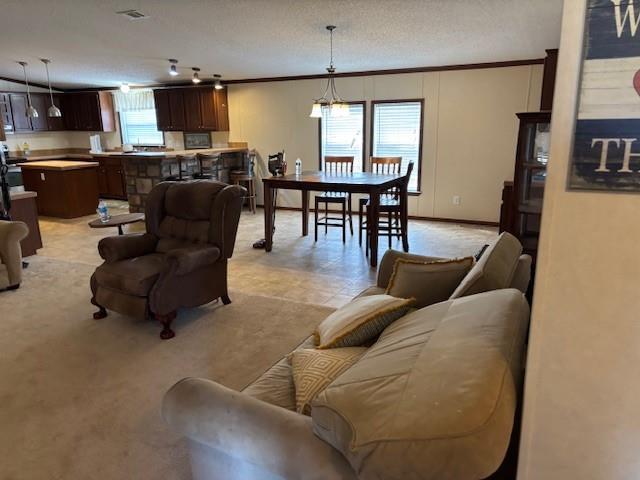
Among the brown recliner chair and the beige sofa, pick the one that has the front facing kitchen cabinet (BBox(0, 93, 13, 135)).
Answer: the beige sofa

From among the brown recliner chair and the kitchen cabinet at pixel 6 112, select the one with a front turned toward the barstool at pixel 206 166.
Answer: the kitchen cabinet

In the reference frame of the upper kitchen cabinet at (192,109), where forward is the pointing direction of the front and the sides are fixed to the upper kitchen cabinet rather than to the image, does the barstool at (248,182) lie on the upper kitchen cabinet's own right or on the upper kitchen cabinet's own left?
on the upper kitchen cabinet's own left

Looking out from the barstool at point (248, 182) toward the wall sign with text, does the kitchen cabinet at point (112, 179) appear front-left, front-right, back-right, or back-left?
back-right

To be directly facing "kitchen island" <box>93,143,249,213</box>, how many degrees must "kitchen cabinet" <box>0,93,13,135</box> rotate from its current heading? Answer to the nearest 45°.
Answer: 0° — it already faces it

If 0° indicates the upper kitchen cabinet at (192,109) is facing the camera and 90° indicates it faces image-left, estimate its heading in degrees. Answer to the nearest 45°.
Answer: approximately 45°

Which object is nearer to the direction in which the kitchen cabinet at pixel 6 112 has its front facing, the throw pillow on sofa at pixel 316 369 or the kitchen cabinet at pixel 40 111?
the throw pillow on sofa

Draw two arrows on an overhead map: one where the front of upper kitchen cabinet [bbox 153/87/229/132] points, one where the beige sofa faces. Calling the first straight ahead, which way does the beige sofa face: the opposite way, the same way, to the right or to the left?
to the right

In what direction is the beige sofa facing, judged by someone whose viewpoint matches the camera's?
facing away from the viewer and to the left of the viewer
